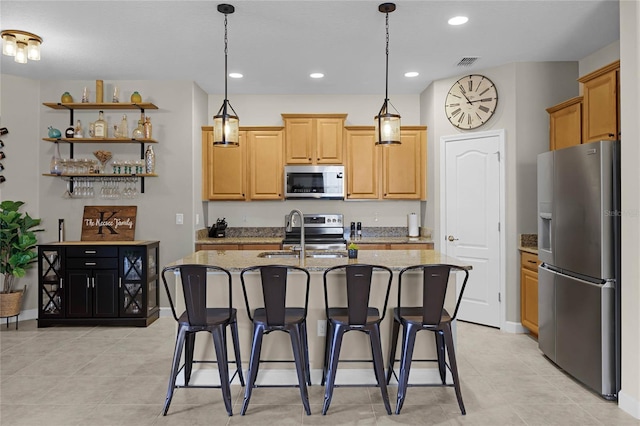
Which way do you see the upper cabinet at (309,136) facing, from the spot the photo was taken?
facing the viewer

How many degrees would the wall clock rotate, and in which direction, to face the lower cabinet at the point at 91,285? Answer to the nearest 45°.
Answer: approximately 45° to its right

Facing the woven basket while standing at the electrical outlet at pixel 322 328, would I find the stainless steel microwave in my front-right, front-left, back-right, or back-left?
front-right

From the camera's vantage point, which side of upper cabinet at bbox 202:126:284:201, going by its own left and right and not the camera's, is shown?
front

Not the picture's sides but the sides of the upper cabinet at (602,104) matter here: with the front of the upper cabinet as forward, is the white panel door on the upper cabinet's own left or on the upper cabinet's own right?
on the upper cabinet's own right

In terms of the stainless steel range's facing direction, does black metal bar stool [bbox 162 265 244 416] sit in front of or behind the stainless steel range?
in front

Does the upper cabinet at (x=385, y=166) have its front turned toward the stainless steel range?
no

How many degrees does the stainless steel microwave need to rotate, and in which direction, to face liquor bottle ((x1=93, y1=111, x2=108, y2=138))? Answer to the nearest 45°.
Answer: approximately 90° to its right

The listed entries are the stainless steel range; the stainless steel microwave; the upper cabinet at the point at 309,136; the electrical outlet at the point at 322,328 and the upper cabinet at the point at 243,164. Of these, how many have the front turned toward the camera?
5

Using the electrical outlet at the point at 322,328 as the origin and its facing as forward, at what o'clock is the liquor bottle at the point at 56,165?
The liquor bottle is roughly at 4 o'clock from the electrical outlet.

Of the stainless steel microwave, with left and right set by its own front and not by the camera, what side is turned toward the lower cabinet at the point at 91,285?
right

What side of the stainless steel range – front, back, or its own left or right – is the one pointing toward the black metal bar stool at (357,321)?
front

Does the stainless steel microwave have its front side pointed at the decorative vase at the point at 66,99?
no

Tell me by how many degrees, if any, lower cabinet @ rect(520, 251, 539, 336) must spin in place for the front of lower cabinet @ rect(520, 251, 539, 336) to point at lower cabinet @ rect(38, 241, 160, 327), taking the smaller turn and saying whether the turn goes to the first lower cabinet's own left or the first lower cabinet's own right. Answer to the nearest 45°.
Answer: approximately 45° to the first lower cabinet's own right

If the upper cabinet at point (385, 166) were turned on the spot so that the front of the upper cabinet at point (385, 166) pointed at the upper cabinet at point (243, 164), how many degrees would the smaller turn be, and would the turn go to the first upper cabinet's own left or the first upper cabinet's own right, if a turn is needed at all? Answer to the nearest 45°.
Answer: approximately 90° to the first upper cabinet's own right

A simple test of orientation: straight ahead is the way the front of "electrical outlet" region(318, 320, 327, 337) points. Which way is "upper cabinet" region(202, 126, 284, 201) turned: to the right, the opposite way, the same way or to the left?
the same way

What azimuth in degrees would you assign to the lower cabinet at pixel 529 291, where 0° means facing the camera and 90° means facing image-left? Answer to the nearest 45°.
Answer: approximately 45°

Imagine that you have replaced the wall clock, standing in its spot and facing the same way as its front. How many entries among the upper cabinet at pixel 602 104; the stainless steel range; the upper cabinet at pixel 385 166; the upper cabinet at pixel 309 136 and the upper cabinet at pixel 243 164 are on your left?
1

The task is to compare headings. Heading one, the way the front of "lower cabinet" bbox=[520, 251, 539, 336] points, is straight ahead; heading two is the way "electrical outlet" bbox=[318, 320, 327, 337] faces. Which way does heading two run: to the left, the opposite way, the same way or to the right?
to the left
